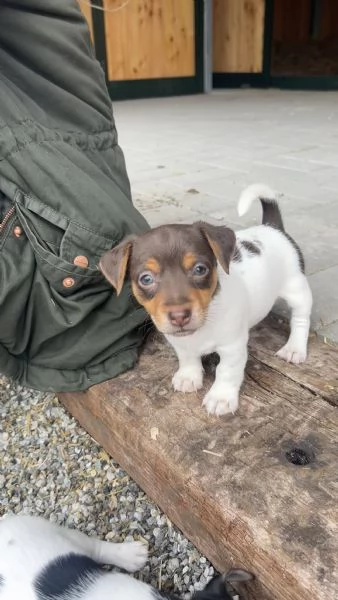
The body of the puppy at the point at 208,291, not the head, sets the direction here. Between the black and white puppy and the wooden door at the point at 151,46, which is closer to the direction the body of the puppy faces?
the black and white puppy

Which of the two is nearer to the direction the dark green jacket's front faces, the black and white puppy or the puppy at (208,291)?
the black and white puppy

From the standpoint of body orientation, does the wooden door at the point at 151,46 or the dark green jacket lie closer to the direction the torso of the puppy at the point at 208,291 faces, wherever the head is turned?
the dark green jacket

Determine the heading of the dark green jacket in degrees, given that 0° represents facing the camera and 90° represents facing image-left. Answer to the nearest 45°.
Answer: approximately 45°

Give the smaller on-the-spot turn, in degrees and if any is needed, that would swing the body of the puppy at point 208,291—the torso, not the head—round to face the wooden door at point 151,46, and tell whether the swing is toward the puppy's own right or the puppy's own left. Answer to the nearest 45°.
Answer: approximately 135° to the puppy's own right

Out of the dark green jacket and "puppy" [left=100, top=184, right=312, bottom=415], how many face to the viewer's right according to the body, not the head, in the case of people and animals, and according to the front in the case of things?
0

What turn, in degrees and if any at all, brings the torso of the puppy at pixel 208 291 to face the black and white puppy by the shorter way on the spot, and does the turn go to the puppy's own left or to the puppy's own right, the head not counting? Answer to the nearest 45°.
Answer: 0° — it already faces it

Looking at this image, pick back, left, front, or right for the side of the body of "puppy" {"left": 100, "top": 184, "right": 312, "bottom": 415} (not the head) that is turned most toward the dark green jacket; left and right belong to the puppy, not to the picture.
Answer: right

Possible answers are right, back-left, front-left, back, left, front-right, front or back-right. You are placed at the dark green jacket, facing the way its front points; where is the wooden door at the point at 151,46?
back-right
